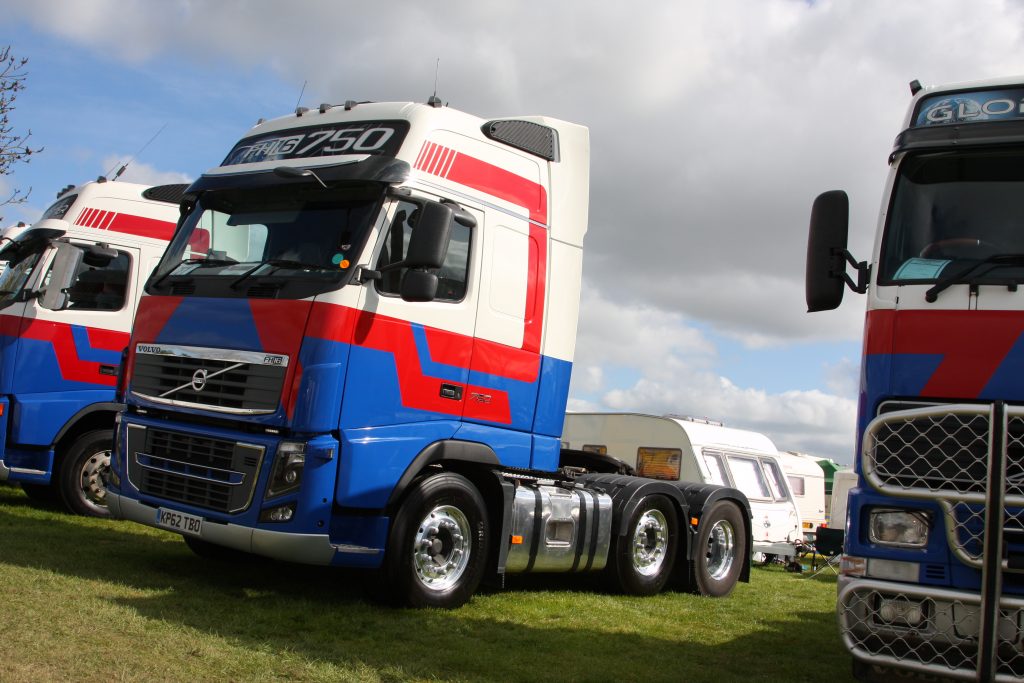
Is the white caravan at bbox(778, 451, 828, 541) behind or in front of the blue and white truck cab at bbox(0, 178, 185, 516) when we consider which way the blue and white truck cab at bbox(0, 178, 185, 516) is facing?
behind

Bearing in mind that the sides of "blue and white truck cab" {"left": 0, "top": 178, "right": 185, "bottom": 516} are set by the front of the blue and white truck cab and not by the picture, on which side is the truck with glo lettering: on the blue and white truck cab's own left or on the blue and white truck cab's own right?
on the blue and white truck cab's own left

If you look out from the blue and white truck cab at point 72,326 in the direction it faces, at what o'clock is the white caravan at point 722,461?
The white caravan is roughly at 7 o'clock from the blue and white truck cab.

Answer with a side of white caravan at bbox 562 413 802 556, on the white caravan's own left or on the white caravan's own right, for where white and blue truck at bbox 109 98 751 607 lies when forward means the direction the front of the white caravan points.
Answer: on the white caravan's own right

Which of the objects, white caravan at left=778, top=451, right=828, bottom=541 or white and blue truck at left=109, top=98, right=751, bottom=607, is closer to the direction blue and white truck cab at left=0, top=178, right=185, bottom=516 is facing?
the white and blue truck

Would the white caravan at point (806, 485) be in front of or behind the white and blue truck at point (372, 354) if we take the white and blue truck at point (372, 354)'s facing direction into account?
behind

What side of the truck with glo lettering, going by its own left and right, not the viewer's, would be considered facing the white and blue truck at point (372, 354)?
right

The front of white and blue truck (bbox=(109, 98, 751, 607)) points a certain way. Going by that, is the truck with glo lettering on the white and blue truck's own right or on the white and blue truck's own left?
on the white and blue truck's own left

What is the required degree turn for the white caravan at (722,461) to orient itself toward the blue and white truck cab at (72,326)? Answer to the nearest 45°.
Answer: approximately 90° to its right

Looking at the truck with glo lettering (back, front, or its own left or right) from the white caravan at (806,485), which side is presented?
back
